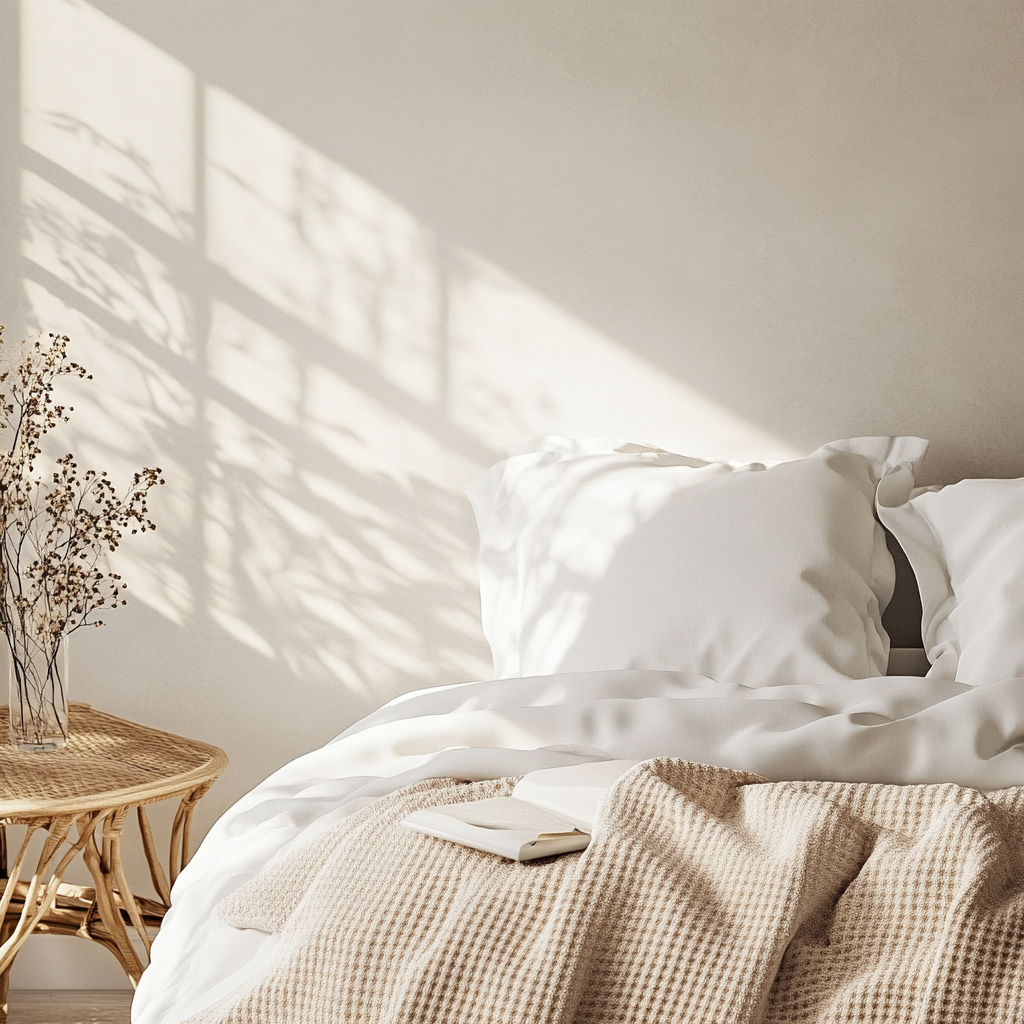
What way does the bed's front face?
toward the camera

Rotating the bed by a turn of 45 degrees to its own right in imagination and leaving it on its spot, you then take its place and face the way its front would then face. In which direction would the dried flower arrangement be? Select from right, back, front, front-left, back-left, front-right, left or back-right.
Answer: right

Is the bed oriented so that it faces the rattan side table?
no

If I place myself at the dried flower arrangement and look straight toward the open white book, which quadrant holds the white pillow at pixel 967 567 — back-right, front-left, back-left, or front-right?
front-left

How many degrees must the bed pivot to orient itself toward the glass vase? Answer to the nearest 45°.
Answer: approximately 135° to its right

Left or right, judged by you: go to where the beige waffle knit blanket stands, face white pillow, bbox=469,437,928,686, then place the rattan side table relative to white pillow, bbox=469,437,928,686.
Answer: left
